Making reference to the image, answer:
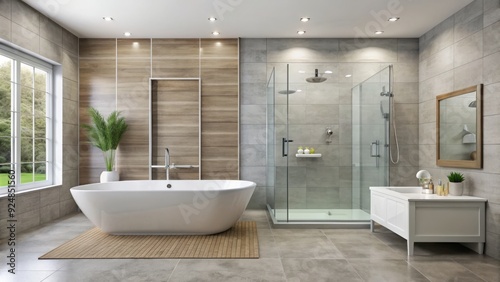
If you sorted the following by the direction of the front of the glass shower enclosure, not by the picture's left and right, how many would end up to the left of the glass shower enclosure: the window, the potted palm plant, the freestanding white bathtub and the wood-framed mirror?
1

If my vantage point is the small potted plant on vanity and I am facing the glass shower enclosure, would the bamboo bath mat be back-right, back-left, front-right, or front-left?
front-left

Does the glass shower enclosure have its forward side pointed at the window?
no

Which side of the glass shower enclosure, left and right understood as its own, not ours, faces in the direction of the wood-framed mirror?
left

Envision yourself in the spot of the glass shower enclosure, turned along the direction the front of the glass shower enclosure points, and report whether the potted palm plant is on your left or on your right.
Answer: on your right

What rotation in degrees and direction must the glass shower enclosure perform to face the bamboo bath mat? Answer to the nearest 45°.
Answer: approximately 45° to its right

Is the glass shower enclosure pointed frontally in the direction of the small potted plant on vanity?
no

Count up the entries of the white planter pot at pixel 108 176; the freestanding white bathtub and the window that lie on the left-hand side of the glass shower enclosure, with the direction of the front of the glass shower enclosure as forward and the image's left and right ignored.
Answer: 0

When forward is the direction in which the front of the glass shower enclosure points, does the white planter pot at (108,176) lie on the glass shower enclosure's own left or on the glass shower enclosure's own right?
on the glass shower enclosure's own right

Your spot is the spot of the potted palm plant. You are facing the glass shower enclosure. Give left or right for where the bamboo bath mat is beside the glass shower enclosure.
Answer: right

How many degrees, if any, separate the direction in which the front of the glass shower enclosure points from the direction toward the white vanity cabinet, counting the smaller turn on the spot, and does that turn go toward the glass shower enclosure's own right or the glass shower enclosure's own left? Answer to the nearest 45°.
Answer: approximately 45° to the glass shower enclosure's own left

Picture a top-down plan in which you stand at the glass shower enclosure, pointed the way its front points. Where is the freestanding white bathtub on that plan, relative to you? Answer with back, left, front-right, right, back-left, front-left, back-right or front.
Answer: front-right

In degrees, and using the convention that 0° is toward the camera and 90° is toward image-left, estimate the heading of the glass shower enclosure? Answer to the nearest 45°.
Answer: approximately 0°
